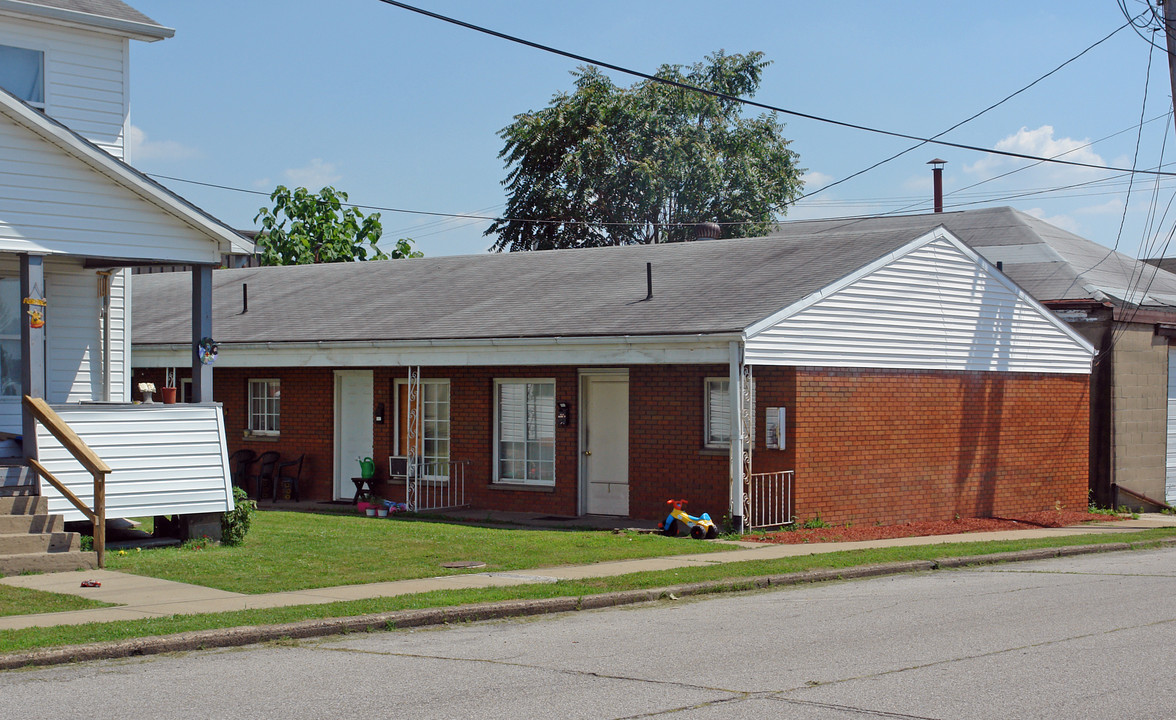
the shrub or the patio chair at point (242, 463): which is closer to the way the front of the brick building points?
the shrub

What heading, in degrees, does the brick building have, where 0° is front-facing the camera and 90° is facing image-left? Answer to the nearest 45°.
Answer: approximately 45°

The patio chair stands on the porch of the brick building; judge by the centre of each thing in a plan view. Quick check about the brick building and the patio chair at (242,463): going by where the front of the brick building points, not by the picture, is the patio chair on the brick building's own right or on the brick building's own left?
on the brick building's own right

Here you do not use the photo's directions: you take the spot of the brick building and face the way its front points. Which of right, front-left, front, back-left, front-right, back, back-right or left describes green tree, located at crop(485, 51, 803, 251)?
back-right

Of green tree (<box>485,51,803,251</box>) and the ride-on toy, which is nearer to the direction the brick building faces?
the ride-on toy

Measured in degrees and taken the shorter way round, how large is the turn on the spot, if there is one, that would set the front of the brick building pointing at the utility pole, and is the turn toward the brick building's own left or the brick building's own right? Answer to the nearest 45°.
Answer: approximately 135° to the brick building's own left

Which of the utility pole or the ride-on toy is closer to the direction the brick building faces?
the ride-on toy
